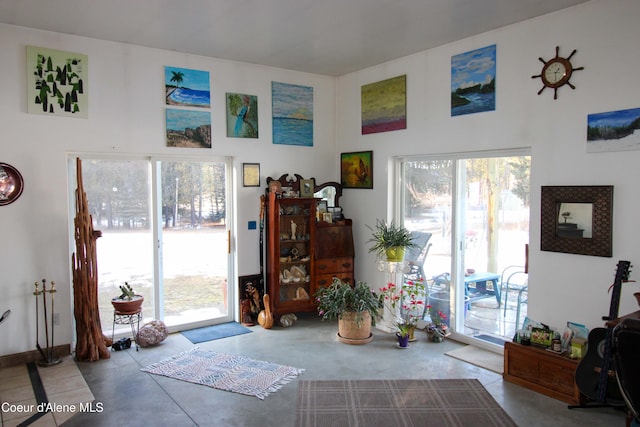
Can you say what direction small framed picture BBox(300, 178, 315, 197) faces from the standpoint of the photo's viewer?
facing the viewer

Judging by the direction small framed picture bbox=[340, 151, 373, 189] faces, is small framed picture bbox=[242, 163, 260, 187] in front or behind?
in front

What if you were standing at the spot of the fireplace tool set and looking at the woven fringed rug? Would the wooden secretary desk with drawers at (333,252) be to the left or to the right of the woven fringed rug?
left

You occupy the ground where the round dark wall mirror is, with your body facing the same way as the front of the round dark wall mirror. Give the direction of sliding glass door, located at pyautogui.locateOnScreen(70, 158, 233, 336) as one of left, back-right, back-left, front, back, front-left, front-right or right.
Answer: left

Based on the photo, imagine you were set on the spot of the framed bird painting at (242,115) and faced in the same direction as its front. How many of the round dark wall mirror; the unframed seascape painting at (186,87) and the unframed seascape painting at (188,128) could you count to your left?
0

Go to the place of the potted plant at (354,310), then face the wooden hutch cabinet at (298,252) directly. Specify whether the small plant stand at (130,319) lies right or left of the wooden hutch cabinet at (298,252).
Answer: left

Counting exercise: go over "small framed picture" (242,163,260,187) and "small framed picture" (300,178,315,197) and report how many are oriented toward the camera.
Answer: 2

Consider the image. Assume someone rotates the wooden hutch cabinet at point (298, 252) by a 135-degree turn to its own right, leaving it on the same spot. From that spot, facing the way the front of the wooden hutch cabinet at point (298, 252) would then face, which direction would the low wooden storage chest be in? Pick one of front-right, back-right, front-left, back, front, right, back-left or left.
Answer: back-left

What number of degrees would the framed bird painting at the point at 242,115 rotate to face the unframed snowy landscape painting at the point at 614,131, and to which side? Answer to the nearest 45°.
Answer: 0° — it already faces it

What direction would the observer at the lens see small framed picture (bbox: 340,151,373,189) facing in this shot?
facing the viewer and to the left of the viewer
